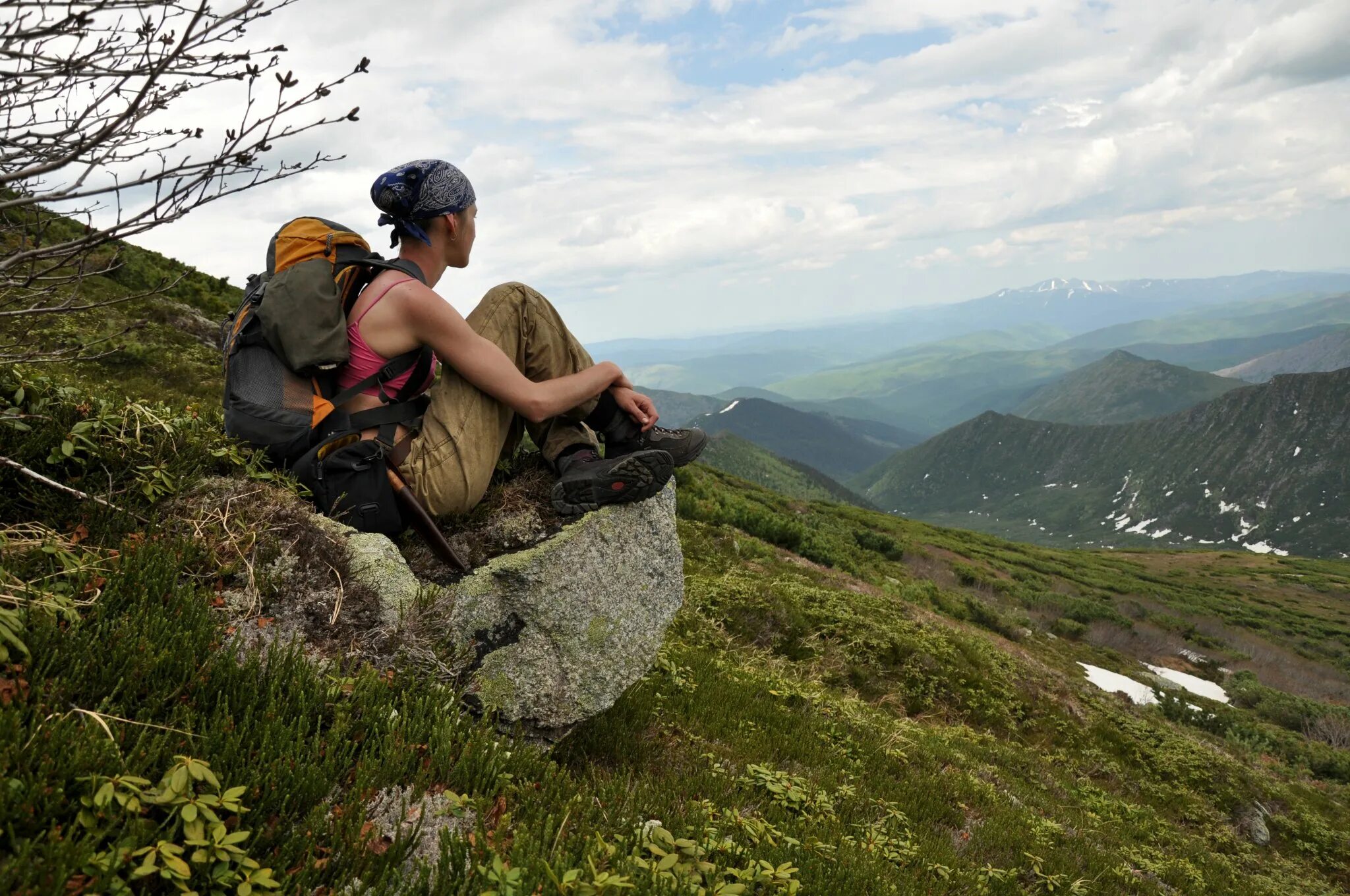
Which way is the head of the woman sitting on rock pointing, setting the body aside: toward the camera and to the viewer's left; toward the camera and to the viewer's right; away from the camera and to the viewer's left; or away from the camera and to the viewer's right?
away from the camera and to the viewer's right

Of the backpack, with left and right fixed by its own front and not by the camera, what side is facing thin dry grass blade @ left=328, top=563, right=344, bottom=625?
left

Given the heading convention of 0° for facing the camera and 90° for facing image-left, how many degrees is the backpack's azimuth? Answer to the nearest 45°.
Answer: approximately 90°

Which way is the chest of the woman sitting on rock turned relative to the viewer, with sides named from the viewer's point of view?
facing to the right of the viewer
